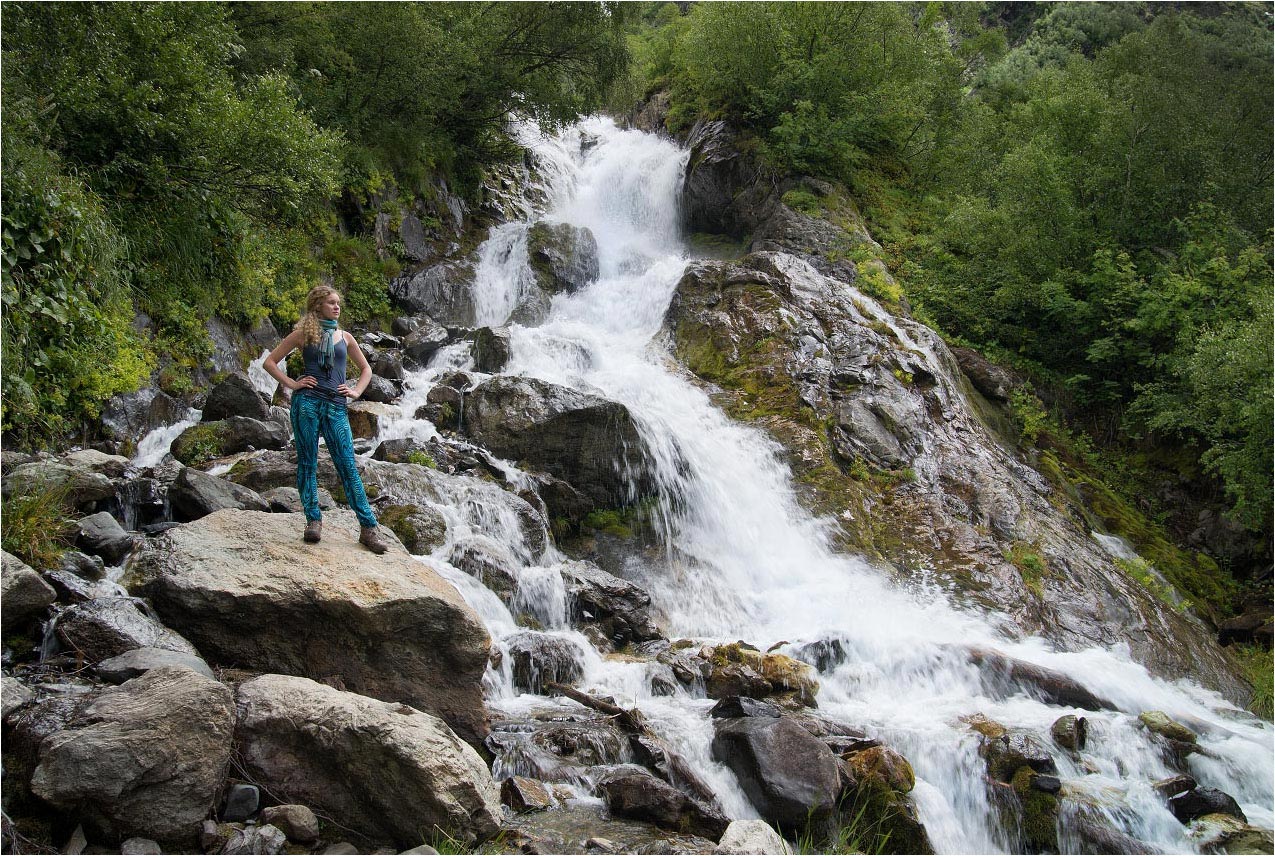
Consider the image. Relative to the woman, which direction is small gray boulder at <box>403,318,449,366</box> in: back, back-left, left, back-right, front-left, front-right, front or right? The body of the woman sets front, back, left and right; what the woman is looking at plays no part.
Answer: back-left

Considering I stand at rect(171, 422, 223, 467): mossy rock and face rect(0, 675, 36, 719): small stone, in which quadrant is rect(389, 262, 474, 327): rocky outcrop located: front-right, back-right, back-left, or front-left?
back-left

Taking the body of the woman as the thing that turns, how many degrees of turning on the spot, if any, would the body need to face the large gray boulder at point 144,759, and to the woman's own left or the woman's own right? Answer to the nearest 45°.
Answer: approximately 45° to the woman's own right

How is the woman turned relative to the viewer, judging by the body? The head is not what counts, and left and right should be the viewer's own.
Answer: facing the viewer and to the right of the viewer

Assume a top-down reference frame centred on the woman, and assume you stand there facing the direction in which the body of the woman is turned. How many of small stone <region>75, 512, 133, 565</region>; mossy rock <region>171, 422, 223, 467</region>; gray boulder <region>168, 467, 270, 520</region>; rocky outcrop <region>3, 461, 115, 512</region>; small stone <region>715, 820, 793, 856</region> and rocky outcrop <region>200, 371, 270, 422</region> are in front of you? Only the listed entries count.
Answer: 1

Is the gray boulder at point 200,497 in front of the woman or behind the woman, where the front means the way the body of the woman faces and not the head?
behind

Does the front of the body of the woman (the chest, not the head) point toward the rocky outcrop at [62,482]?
no

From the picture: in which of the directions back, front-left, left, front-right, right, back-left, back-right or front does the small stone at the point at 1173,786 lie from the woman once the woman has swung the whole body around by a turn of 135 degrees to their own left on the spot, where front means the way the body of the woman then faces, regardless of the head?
right

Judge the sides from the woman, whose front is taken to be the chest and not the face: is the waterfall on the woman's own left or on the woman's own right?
on the woman's own left

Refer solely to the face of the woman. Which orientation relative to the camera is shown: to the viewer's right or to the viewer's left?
to the viewer's right

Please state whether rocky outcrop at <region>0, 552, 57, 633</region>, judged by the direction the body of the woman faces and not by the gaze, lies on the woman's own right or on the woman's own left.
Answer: on the woman's own right
